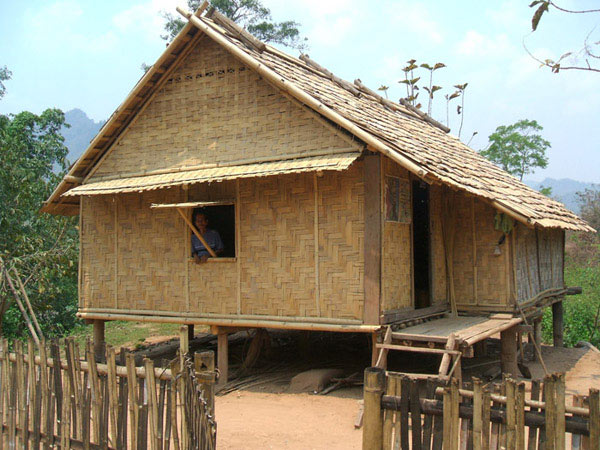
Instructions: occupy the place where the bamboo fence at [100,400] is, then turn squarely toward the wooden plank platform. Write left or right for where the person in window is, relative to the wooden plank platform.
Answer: left

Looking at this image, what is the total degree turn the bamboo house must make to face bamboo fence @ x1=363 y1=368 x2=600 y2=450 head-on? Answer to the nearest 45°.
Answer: approximately 45° to its right

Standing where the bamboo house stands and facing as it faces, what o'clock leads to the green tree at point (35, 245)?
The green tree is roughly at 6 o'clock from the bamboo house.

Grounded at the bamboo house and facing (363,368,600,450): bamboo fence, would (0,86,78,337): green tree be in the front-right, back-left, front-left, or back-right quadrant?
back-right

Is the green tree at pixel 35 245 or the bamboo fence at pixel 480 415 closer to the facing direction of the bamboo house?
the bamboo fence

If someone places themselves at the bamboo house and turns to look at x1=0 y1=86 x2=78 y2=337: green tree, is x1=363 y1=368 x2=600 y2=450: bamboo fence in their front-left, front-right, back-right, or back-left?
back-left

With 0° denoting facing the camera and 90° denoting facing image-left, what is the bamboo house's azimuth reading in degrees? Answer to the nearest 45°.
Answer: approximately 315°

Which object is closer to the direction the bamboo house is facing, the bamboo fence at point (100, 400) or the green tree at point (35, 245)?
the bamboo fence

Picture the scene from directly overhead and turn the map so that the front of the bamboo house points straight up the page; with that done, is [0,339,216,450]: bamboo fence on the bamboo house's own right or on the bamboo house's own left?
on the bamboo house's own right
